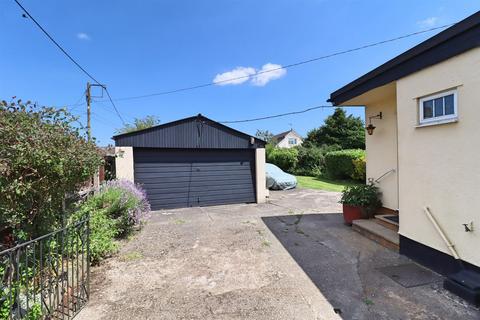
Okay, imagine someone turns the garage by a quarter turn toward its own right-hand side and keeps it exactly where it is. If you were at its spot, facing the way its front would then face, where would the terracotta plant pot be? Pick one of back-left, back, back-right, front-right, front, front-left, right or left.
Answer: back-left

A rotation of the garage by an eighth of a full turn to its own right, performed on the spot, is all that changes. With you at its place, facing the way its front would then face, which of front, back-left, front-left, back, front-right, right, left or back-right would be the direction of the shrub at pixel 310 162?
back

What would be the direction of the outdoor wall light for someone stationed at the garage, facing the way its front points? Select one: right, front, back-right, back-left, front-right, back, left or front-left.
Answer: front-left

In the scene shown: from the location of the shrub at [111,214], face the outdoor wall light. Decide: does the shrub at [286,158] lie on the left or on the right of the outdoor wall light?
left

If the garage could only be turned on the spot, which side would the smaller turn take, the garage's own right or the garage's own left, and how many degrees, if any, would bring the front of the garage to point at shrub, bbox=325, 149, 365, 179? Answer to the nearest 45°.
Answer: approximately 135° to the garage's own left

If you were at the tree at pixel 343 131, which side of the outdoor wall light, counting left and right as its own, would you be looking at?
right

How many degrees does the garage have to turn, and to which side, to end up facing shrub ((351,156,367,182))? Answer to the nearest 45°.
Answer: approximately 90° to its left

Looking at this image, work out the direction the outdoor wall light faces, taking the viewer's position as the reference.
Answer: facing to the left of the viewer

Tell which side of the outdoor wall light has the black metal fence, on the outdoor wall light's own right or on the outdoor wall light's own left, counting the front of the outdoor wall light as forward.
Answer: on the outdoor wall light's own left

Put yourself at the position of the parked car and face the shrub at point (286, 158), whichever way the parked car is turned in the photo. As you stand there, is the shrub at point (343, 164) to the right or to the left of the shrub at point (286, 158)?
right

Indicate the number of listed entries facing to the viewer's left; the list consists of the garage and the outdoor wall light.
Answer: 1
